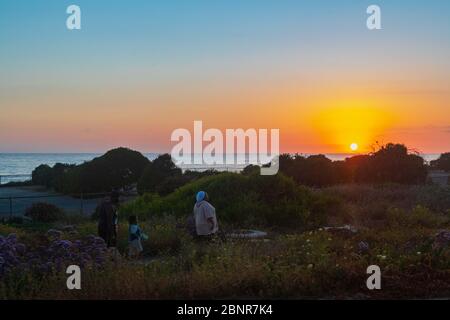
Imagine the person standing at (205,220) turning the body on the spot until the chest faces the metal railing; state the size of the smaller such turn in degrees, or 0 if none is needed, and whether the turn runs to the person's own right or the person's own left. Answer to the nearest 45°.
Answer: approximately 45° to the person's own left

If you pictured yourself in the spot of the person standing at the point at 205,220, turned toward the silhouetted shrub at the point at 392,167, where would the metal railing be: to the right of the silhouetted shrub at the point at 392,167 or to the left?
left

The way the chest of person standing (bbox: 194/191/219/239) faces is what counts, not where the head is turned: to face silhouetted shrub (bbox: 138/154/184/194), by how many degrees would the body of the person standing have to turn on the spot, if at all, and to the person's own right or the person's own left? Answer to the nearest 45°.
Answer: approximately 45° to the person's own left

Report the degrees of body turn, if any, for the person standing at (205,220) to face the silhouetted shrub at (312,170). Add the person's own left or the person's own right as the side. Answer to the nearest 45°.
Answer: approximately 45° to the person's own left

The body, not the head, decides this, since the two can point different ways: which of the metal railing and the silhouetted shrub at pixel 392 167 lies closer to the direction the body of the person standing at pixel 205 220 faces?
the silhouetted shrub

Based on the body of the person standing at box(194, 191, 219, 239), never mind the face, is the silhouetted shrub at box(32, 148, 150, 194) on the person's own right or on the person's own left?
on the person's own left

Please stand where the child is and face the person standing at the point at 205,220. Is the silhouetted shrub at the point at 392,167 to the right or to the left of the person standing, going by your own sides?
left

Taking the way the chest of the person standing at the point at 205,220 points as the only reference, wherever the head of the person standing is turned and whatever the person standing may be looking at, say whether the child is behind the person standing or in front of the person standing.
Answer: behind

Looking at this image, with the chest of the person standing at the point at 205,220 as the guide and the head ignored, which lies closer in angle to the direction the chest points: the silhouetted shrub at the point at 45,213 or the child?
the silhouetted shrub
